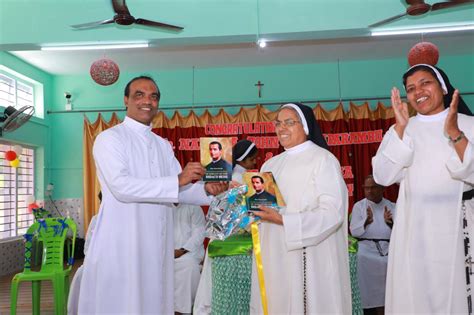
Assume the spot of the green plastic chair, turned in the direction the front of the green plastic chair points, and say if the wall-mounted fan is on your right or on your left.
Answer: on your right

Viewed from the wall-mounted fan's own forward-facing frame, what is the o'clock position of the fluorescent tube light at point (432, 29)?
The fluorescent tube light is roughly at 12 o'clock from the wall-mounted fan.

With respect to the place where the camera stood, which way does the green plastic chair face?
facing the viewer and to the left of the viewer

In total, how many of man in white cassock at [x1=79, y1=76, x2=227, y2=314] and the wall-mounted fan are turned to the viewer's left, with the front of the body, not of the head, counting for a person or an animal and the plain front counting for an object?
0

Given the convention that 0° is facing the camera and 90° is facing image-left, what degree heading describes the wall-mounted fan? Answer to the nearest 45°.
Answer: approximately 315°

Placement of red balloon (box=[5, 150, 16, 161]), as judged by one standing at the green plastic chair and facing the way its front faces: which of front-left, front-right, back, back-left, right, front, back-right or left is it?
back-right

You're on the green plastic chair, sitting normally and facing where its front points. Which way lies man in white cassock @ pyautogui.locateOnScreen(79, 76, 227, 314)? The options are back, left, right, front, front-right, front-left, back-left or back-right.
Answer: front-left

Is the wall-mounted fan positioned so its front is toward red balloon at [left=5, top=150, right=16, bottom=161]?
no

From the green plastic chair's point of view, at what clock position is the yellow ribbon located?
The yellow ribbon is roughly at 10 o'clock from the green plastic chair.

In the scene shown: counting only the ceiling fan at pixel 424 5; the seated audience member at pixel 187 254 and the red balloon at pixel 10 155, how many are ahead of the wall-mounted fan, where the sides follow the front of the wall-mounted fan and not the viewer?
2

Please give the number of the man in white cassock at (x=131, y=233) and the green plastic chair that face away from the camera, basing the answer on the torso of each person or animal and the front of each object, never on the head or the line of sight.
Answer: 0

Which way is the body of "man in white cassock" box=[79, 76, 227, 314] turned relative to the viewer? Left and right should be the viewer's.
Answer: facing the viewer and to the right of the viewer

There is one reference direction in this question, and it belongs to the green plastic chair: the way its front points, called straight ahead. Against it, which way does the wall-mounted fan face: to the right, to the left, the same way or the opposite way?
to the left

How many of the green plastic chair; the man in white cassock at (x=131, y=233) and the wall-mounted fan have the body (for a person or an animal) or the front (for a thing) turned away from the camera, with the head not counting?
0
